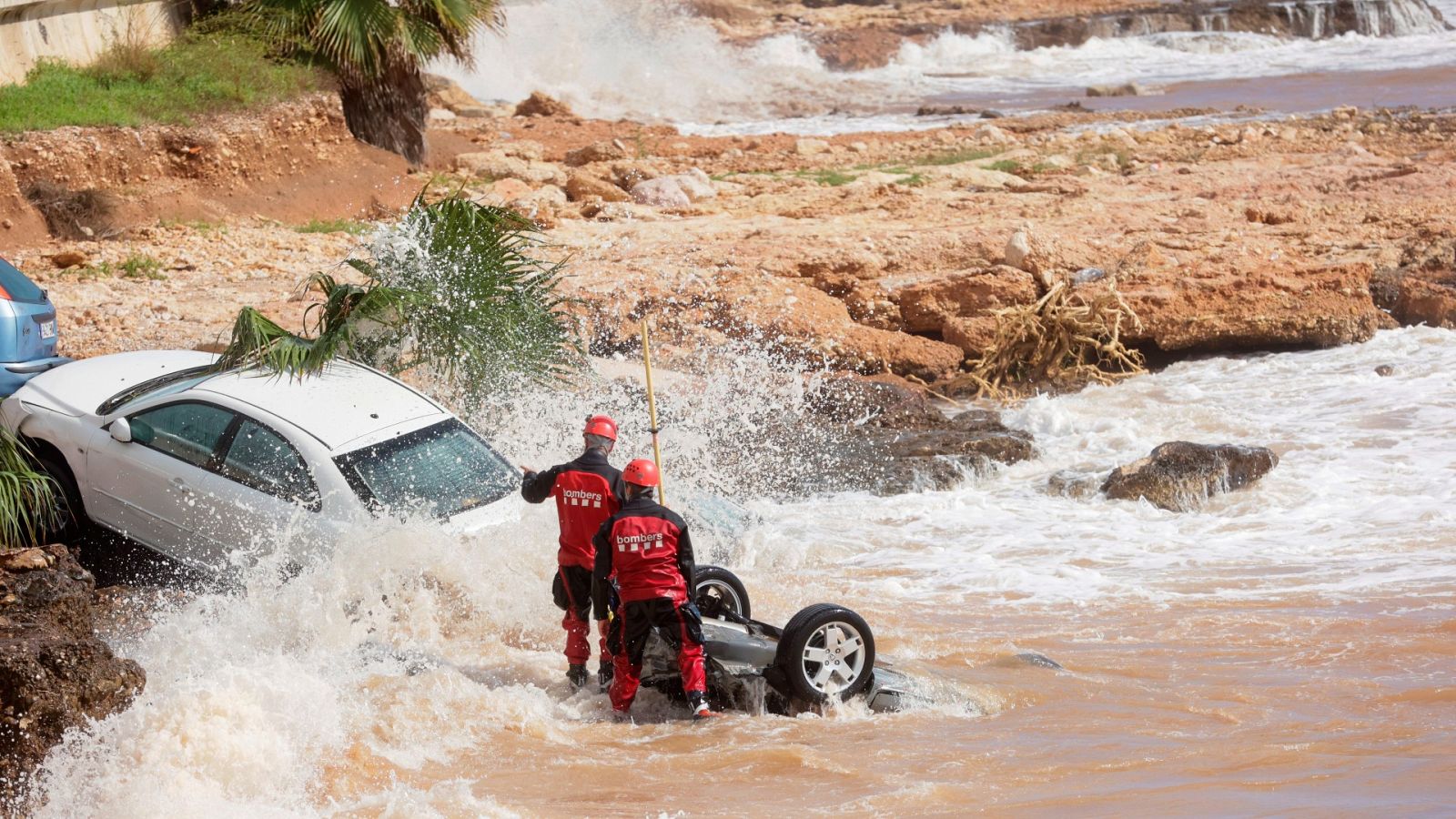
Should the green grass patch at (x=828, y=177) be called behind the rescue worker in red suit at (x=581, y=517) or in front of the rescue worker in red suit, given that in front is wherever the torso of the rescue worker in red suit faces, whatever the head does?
in front

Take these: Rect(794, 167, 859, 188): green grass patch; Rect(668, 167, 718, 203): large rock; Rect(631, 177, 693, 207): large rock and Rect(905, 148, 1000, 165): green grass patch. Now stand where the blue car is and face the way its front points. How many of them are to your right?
4

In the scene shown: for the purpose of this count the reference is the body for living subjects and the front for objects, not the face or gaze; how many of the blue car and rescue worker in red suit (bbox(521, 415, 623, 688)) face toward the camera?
0

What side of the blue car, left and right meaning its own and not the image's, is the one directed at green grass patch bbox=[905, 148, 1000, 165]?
right

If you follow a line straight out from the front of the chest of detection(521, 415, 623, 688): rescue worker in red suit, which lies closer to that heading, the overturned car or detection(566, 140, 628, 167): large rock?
the large rock

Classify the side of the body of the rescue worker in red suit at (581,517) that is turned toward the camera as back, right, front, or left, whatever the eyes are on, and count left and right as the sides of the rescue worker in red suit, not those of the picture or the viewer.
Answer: back

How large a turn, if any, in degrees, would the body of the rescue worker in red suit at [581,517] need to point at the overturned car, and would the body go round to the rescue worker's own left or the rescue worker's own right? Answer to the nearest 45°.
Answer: approximately 135° to the rescue worker's own right

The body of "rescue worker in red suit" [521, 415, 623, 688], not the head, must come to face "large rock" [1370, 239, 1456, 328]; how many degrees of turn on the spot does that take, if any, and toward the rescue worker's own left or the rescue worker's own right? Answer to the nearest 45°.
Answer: approximately 45° to the rescue worker's own right

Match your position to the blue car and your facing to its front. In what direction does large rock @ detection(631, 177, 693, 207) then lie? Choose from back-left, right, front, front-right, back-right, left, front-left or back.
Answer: right

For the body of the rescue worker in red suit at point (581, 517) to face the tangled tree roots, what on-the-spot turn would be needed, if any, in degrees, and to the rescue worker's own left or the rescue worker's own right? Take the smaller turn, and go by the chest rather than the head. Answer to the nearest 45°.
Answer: approximately 45° to the rescue worker's own right

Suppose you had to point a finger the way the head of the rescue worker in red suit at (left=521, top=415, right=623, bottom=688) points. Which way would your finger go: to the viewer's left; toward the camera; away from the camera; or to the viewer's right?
away from the camera

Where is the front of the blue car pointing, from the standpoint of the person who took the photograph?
facing away from the viewer and to the left of the viewer

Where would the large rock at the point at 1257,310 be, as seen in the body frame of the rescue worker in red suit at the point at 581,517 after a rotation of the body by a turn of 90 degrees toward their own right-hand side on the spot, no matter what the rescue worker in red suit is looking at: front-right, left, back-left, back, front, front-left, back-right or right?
front-left

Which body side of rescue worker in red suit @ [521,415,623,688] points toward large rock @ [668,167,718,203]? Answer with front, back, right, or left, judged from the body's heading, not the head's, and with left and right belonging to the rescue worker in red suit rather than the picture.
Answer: front
